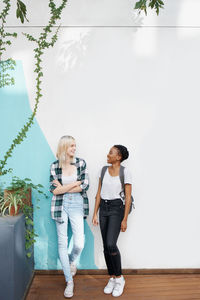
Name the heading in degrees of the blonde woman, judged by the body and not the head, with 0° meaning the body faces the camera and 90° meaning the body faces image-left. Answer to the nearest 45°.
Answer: approximately 0°

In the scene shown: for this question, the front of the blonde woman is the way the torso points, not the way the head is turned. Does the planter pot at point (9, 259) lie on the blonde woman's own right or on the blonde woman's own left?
on the blonde woman's own right

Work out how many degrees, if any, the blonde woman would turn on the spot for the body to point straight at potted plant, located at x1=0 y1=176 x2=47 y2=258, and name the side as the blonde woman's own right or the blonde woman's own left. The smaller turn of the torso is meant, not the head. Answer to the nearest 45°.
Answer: approximately 90° to the blonde woman's own right
